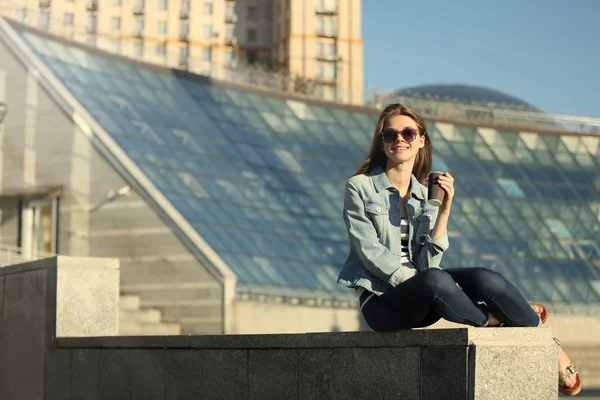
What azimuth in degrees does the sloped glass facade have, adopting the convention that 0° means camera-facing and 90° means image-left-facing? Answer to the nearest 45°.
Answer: approximately 315°

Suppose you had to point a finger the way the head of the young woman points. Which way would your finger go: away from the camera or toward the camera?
toward the camera

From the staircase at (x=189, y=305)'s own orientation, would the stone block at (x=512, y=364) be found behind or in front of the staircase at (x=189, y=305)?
in front

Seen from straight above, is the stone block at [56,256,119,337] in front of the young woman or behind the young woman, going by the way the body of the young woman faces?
behind

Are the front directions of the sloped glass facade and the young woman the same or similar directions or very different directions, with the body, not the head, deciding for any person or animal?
same or similar directions
